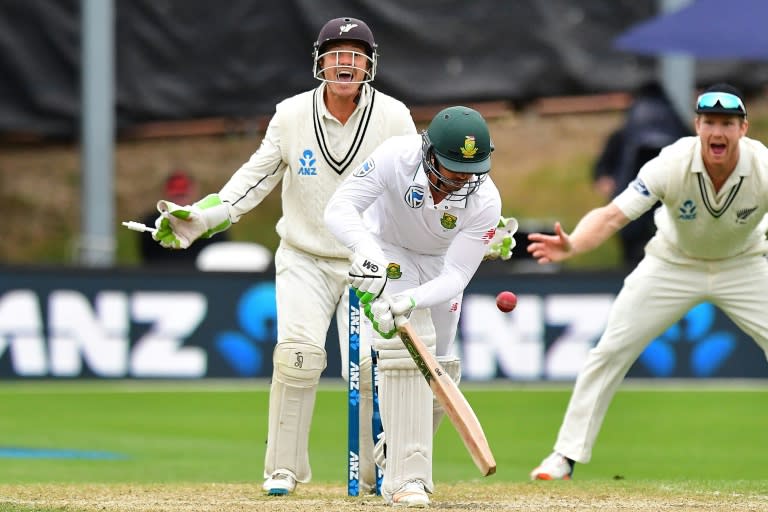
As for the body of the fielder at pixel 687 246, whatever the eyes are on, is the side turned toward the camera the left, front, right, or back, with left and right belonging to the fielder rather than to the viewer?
front

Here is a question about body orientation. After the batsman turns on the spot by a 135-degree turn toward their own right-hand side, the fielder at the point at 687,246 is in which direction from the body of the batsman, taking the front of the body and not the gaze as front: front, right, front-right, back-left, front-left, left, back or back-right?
right

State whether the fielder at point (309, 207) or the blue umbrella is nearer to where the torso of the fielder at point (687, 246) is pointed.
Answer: the fielder

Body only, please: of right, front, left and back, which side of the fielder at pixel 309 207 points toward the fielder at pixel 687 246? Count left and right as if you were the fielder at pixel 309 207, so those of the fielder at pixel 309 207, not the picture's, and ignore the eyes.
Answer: left

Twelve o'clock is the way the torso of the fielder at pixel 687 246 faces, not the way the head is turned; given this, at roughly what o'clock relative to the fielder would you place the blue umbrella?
The blue umbrella is roughly at 6 o'clock from the fielder.

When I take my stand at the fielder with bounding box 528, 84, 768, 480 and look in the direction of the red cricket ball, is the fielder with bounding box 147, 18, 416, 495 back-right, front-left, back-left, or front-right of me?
front-right

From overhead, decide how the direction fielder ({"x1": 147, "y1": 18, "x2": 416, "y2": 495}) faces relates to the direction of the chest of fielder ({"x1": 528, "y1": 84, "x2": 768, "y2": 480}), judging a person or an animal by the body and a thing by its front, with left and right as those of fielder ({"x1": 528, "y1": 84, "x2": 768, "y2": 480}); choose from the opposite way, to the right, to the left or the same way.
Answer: the same way

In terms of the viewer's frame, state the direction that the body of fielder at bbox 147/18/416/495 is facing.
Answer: toward the camera

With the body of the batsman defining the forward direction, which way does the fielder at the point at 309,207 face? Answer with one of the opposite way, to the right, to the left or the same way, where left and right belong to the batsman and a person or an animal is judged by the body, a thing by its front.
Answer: the same way

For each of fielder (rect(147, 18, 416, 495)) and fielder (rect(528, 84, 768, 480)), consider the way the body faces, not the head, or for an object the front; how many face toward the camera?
2
